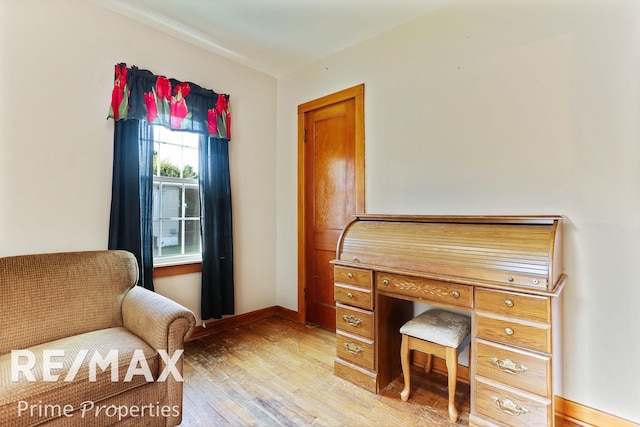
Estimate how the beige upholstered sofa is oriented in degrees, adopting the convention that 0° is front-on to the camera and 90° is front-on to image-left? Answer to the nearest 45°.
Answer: approximately 315°

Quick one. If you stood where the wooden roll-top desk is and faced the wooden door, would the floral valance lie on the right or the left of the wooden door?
left
